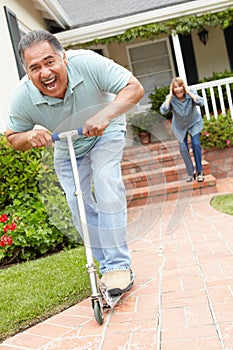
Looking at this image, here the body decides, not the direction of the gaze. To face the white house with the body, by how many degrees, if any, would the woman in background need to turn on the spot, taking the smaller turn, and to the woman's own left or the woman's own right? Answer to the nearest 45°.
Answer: approximately 180°

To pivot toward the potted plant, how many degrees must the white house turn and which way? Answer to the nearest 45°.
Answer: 0° — it already faces it

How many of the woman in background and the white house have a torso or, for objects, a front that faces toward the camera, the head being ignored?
2

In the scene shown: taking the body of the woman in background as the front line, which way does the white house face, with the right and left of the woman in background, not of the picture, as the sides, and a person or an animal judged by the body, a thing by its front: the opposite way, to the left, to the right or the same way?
the same way

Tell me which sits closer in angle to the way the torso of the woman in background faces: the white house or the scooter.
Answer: the scooter

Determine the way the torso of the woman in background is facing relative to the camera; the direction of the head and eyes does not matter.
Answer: toward the camera

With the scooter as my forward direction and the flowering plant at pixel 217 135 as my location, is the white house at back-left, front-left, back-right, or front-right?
back-right

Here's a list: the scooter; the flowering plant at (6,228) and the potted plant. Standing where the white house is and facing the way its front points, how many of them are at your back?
0

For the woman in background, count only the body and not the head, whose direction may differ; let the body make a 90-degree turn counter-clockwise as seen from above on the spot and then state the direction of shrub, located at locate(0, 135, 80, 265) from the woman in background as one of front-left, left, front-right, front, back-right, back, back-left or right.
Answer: back-right

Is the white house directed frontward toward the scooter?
yes

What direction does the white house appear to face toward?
toward the camera
